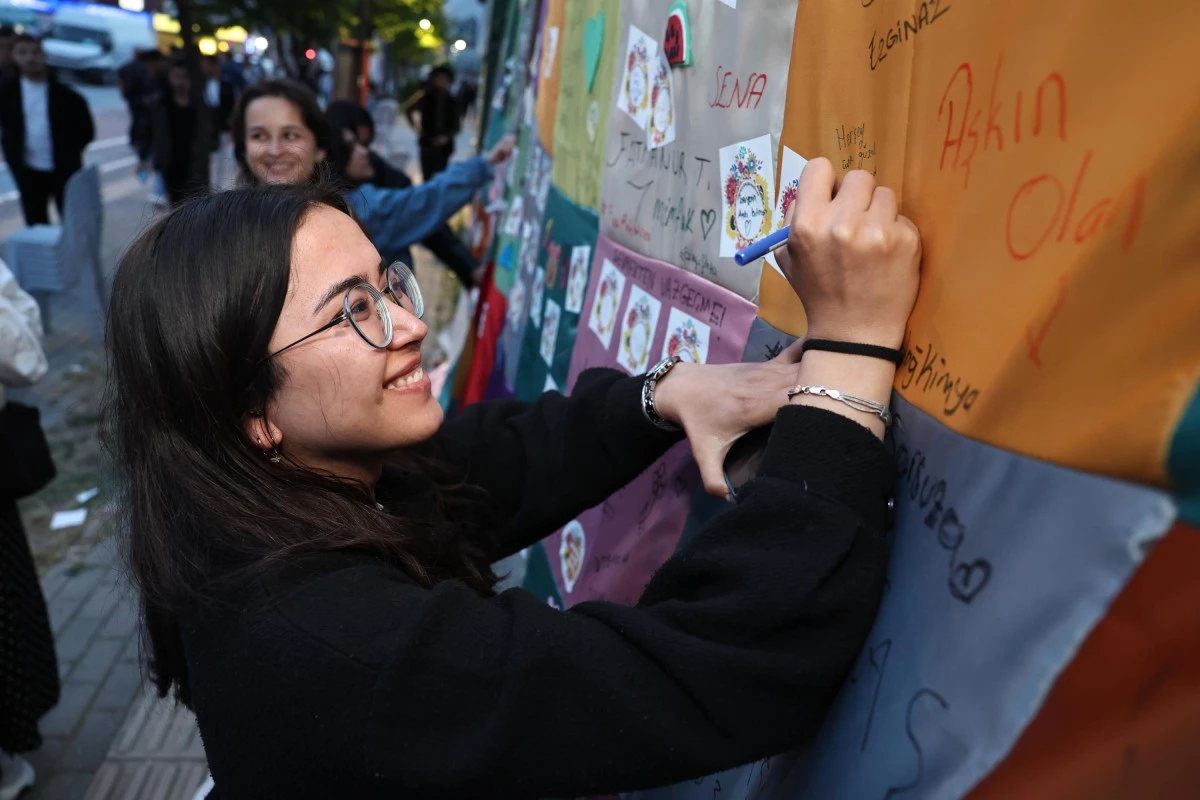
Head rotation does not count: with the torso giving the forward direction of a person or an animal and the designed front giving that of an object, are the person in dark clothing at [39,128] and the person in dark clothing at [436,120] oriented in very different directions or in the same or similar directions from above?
same or similar directions

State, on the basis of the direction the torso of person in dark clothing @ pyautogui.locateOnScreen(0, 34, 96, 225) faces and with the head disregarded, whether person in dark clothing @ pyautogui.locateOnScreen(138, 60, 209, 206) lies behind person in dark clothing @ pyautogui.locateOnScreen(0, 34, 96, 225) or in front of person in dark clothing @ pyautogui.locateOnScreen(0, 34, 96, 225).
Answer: behind

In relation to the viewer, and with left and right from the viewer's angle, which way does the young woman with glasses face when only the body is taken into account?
facing to the right of the viewer

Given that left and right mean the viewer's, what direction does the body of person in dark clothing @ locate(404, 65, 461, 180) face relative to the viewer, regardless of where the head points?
facing the viewer

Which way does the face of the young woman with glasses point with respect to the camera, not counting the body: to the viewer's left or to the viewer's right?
to the viewer's right

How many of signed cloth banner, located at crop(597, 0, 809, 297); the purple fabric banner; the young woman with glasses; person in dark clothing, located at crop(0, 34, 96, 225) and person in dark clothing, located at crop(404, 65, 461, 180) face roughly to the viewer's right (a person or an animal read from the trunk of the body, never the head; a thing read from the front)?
1

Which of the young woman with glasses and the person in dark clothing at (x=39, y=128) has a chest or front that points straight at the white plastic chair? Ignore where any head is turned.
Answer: the person in dark clothing

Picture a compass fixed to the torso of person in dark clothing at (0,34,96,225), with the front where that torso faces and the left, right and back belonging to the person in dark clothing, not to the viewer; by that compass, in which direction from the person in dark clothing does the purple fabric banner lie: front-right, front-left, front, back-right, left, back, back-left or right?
front

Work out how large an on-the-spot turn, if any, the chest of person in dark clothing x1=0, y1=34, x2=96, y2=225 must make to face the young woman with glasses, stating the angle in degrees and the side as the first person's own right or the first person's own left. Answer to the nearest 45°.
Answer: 0° — they already face them

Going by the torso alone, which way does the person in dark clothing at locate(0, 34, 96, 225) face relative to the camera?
toward the camera

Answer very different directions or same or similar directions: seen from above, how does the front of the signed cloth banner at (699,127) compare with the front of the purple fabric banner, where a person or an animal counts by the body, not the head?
same or similar directions

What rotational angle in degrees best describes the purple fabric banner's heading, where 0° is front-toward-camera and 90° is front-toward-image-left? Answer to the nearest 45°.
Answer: approximately 45°

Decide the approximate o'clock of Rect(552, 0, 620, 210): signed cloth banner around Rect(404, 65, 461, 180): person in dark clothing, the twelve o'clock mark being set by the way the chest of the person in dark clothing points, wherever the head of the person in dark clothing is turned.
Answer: The signed cloth banner is roughly at 12 o'clock from the person in dark clothing.
